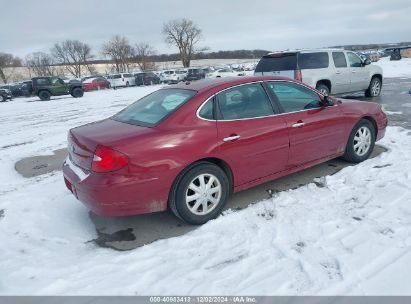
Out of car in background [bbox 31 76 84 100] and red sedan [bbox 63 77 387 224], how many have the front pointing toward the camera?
0

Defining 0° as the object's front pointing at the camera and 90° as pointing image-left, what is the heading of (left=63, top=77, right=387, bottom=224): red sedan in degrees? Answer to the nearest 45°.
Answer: approximately 225°

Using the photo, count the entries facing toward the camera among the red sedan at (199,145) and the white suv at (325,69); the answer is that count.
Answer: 0

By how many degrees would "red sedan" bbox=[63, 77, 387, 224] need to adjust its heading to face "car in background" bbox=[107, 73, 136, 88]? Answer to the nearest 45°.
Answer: approximately 45° to its left

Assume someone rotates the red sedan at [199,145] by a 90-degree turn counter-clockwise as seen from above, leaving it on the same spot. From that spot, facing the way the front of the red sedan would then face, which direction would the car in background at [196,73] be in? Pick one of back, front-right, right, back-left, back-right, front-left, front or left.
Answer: front-right

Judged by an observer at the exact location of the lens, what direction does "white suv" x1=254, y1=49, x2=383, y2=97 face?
facing away from the viewer and to the right of the viewer
